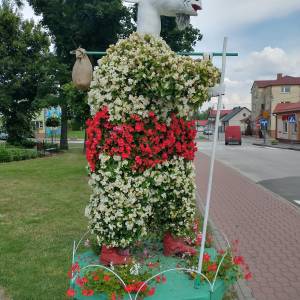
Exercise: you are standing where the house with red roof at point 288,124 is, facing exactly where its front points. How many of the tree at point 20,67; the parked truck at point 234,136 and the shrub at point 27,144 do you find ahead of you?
3

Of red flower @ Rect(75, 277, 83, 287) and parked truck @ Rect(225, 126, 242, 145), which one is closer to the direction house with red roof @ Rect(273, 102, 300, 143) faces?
the parked truck

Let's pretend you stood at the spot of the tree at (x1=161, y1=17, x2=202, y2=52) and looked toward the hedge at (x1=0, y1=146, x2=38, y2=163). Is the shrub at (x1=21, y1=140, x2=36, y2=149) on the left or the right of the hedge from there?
right

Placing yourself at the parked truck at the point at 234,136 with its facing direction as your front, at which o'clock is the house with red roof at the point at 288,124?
The house with red roof is roughly at 2 o'clock from the parked truck.

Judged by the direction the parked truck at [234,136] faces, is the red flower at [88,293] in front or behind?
behind

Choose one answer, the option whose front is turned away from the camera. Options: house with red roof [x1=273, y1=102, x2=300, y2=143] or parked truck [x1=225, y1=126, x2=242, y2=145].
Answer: the parked truck

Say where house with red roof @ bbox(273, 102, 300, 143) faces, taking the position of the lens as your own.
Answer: facing the viewer and to the left of the viewer

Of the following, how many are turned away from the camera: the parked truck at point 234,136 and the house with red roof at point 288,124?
1

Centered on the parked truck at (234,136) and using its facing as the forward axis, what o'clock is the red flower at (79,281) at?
The red flower is roughly at 6 o'clock from the parked truck.

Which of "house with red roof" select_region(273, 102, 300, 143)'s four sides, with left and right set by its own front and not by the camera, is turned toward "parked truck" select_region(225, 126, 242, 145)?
front

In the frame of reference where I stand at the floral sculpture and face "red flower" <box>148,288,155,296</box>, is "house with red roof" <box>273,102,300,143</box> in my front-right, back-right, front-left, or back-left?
back-left

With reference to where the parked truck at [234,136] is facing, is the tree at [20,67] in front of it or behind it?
behind

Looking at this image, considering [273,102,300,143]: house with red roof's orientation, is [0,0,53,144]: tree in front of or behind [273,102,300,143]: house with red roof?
in front

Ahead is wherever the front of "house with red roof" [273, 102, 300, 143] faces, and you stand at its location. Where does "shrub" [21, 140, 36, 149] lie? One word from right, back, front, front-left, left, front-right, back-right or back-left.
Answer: front
